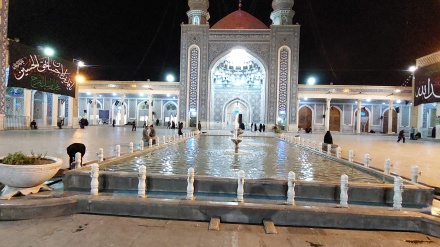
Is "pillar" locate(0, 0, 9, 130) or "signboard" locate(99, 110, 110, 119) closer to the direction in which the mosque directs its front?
the pillar

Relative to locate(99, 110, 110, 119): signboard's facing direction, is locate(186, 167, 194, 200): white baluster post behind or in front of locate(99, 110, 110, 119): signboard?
in front

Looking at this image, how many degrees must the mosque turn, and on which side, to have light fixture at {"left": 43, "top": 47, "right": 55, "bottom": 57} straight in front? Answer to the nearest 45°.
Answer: approximately 45° to its right

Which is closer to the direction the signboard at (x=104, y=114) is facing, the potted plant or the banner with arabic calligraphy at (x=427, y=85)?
the potted plant

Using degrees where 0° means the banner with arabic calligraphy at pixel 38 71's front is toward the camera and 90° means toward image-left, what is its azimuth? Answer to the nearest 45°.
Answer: approximately 315°

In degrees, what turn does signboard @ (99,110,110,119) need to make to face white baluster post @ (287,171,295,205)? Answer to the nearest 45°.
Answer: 0° — it already faces it

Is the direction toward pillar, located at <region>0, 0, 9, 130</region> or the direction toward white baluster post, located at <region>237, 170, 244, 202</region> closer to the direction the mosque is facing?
the white baluster post

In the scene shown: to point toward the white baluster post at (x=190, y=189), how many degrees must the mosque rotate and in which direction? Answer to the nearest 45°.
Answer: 0° — it already faces it

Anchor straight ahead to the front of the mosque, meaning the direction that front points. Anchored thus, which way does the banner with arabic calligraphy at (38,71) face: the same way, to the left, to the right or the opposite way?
to the left

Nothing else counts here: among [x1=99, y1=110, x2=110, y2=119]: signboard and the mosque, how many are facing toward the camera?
2

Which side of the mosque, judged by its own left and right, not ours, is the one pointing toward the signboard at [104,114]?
right

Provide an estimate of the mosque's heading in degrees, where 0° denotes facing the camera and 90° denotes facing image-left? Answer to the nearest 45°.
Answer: approximately 0°

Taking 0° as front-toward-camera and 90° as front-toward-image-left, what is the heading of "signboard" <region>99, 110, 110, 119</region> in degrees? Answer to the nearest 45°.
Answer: approximately 0°

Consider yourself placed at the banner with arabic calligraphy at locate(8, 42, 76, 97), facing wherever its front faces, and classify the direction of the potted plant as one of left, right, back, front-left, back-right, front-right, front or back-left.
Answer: front-right
